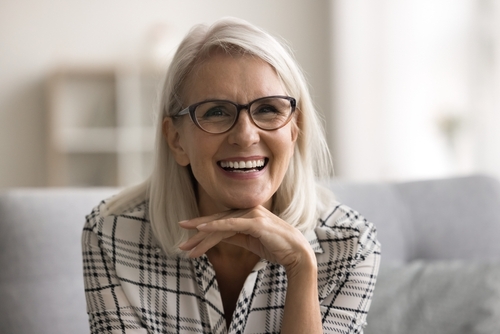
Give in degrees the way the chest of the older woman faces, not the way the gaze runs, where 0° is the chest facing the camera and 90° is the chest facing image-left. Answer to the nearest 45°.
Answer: approximately 0°

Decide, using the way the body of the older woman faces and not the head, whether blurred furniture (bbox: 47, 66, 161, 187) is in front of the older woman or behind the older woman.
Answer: behind

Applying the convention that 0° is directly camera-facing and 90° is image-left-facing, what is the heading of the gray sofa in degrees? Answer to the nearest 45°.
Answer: approximately 0°

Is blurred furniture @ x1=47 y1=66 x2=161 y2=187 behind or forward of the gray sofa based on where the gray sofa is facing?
behind
